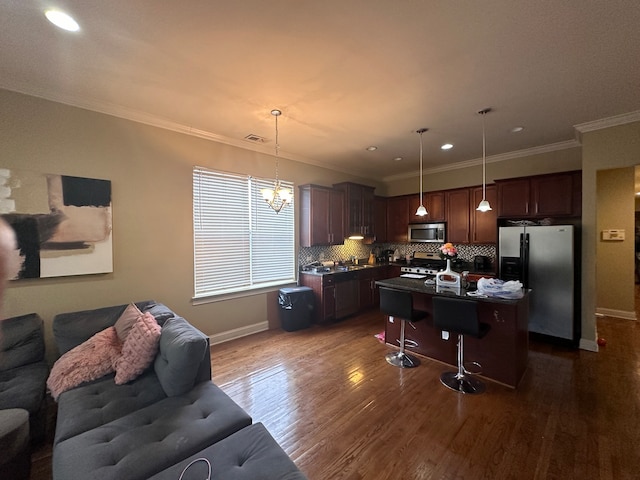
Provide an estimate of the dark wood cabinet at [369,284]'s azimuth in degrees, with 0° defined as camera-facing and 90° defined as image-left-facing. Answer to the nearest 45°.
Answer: approximately 315°

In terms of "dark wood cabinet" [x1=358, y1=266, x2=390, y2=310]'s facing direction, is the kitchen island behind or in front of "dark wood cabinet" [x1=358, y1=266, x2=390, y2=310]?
in front

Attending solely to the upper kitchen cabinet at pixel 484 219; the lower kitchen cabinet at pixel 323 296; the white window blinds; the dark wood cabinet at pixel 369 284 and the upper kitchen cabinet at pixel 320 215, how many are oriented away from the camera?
0

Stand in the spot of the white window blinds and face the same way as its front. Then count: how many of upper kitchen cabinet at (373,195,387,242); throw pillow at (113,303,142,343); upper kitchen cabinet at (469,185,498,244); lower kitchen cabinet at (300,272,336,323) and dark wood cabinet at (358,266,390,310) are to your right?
1

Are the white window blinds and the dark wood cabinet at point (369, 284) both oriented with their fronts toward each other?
no

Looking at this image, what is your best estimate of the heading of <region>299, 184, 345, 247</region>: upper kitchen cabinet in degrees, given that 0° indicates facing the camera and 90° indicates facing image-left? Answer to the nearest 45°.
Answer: approximately 315°

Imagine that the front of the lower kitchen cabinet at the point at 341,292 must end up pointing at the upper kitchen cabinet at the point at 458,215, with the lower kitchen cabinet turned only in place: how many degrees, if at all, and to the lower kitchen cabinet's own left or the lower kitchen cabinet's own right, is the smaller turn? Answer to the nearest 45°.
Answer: approximately 45° to the lower kitchen cabinet's own left

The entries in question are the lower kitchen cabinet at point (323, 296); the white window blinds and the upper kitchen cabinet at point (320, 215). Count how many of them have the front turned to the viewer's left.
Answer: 0

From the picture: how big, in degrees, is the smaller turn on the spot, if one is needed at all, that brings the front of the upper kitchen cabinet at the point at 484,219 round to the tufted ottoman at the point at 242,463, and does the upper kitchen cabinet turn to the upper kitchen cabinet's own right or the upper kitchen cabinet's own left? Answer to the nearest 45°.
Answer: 0° — it already faces it

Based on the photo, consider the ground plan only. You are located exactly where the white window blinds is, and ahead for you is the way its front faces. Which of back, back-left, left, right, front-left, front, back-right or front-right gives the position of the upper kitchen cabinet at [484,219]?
front-left

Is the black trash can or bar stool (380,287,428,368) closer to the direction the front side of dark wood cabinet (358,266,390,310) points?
the bar stool

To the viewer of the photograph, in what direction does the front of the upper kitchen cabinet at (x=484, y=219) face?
facing the viewer

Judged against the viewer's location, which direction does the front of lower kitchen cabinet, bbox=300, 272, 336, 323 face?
facing the viewer and to the right of the viewer

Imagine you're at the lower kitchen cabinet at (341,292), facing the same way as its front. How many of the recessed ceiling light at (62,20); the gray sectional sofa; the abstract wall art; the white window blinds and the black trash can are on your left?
0

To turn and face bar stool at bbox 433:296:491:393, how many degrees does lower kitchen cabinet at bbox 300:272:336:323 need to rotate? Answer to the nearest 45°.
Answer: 0° — it already faces it

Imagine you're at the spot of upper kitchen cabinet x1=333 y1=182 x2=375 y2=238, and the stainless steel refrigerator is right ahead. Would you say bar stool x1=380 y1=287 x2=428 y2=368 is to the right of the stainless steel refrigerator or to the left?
right

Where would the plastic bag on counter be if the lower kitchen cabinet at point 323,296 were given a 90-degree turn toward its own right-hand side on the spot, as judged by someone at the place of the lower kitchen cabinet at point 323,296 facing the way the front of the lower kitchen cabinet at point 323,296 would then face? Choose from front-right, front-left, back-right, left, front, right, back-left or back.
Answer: left
